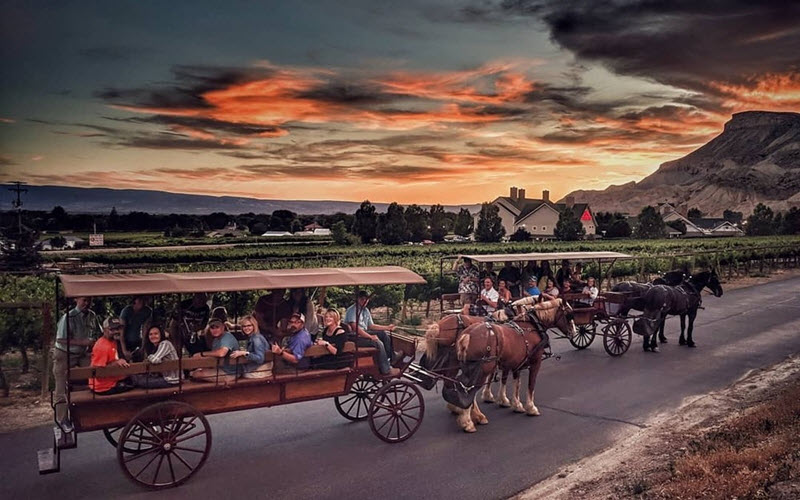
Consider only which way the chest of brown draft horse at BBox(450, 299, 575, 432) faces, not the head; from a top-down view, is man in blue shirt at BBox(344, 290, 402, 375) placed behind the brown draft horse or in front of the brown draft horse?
behind

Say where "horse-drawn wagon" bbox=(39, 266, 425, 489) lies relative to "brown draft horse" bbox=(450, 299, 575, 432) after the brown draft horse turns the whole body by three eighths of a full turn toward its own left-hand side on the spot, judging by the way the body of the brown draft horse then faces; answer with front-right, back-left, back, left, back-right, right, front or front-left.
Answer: front-left

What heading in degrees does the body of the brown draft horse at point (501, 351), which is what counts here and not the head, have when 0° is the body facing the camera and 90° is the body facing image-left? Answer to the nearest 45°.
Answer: approximately 225°

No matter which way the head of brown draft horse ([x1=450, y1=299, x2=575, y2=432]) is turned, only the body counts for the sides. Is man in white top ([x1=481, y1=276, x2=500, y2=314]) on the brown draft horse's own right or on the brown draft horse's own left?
on the brown draft horse's own left

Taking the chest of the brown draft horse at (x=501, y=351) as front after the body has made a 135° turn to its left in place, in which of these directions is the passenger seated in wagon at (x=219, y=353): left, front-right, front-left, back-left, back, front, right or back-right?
front-left

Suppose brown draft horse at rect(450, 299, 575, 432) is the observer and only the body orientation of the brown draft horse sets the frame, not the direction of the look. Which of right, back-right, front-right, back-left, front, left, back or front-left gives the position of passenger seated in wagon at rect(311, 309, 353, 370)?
back

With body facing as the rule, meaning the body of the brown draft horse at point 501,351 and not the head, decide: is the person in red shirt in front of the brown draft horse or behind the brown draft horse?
behind

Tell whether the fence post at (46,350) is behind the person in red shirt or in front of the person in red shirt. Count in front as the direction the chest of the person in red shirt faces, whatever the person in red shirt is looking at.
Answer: behind

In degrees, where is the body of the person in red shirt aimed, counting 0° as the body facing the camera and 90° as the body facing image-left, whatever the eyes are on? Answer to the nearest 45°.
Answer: approximately 315°

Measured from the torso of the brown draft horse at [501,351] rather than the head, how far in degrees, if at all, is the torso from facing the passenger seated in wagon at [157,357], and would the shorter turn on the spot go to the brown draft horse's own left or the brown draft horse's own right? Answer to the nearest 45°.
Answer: approximately 180°

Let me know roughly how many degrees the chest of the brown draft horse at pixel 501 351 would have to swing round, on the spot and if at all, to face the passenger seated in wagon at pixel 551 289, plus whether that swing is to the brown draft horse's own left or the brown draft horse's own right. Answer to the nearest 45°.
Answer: approximately 45° to the brown draft horse's own left

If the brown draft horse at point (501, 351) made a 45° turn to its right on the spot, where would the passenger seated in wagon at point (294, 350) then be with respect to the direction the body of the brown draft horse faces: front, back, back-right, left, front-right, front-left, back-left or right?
back-right
